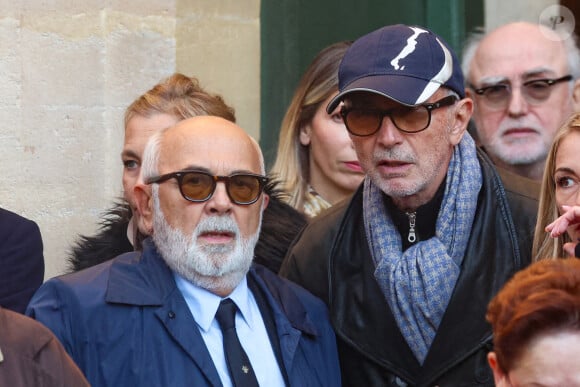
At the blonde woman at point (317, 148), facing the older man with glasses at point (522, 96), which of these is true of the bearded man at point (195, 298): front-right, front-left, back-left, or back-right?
back-right

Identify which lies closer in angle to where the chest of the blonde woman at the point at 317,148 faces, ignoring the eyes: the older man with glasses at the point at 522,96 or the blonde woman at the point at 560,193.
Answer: the blonde woman

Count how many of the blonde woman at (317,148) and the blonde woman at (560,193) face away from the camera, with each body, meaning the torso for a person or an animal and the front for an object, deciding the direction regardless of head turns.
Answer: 0

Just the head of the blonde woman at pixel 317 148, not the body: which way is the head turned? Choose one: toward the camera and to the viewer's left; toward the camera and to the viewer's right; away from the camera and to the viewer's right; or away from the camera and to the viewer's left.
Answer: toward the camera and to the viewer's right

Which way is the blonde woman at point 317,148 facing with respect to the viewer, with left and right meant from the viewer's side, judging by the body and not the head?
facing the viewer and to the right of the viewer

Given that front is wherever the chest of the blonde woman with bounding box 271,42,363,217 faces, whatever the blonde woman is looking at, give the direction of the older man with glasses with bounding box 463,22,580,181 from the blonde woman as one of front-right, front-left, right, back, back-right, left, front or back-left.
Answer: front-left

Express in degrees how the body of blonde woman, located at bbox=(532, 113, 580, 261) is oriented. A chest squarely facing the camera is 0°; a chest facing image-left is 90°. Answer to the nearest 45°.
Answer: approximately 0°

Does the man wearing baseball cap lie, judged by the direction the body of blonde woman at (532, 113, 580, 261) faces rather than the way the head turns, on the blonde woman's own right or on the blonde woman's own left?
on the blonde woman's own right
